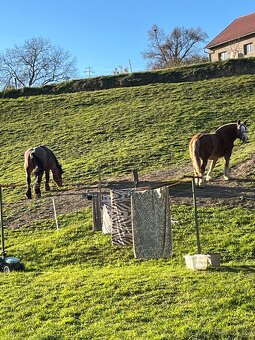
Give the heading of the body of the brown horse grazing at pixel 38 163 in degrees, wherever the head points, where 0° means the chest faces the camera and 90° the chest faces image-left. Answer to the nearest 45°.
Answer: approximately 225°

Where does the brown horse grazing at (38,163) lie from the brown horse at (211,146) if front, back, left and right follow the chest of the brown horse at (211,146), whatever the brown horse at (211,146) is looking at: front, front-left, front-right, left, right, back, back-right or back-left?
back-left

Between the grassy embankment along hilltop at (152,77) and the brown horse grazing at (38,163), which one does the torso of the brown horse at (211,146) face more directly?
the grassy embankment along hilltop

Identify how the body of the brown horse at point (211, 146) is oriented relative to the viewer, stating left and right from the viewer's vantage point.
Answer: facing away from the viewer and to the right of the viewer
